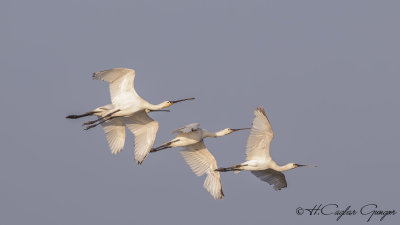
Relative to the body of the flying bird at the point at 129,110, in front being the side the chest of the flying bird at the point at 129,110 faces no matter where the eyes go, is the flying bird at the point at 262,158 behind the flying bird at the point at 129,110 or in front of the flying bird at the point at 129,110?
in front

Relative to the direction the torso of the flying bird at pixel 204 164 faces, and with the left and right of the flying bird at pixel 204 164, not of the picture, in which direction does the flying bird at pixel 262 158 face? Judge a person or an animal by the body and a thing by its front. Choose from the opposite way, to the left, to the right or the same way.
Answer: the same way

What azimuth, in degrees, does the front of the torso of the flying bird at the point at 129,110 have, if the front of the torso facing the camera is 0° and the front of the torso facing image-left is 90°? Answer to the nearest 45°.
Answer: approximately 270°

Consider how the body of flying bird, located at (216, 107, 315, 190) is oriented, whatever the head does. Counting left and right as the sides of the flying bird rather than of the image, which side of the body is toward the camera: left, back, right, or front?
right

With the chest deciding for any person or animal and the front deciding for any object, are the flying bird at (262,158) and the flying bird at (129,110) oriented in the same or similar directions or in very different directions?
same or similar directions

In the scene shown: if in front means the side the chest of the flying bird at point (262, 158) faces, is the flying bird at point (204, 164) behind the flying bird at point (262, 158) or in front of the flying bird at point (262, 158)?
behind

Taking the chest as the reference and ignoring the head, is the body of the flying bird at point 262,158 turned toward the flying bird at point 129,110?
no

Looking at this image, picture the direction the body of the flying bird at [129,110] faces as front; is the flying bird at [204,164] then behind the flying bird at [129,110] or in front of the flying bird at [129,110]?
in front

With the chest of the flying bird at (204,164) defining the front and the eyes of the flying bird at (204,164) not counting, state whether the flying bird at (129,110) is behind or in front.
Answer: behind

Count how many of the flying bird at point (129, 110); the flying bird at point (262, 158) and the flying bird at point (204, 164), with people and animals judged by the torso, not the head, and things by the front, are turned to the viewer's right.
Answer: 3

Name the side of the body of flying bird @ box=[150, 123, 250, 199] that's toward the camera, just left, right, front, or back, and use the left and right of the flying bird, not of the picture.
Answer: right
